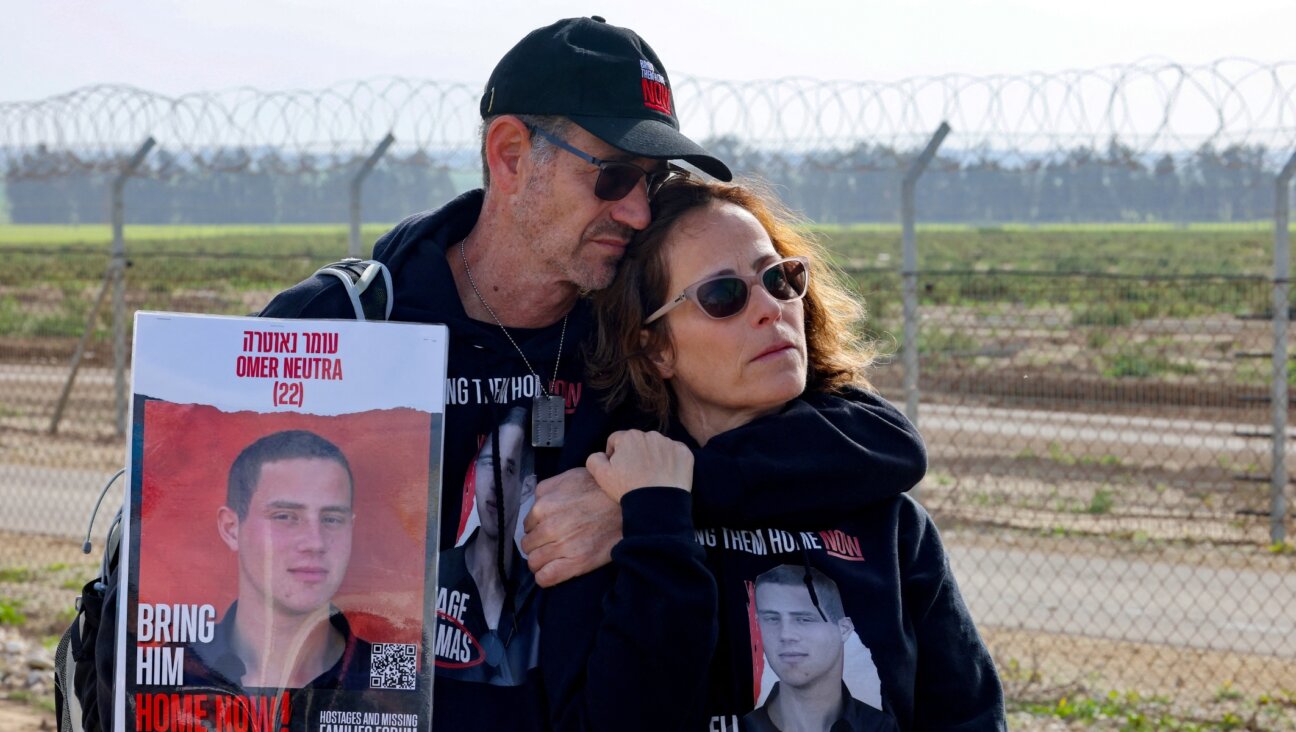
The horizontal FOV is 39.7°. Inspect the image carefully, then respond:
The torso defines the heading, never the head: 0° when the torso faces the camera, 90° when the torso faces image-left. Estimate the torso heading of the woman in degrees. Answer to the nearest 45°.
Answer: approximately 0°

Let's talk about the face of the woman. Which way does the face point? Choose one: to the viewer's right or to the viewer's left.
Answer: to the viewer's right

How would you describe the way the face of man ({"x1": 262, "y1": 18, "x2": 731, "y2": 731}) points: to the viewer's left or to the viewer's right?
to the viewer's right

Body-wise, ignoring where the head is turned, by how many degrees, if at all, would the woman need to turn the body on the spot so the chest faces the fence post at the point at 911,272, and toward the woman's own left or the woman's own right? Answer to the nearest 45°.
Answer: approximately 180°

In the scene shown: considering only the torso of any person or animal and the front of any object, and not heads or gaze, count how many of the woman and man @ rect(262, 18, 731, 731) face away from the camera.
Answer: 0
